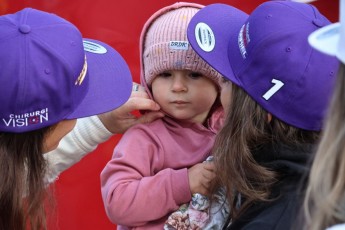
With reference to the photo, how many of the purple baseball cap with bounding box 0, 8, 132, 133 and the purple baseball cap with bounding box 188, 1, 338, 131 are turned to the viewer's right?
1

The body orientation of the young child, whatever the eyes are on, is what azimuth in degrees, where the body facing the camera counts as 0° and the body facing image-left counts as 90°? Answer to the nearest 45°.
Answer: approximately 315°

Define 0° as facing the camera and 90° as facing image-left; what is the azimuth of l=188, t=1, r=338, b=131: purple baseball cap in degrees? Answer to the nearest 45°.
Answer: approximately 90°

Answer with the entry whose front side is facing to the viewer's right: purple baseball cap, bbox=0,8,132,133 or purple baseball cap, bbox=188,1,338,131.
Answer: purple baseball cap, bbox=0,8,132,133

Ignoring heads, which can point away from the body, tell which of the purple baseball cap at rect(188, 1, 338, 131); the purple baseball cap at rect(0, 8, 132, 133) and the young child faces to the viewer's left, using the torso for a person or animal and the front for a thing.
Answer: the purple baseball cap at rect(188, 1, 338, 131)

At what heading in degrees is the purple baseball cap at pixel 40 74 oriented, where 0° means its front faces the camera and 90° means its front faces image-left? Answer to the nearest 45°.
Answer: approximately 270°

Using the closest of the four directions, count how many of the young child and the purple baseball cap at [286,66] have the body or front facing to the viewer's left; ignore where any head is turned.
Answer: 1

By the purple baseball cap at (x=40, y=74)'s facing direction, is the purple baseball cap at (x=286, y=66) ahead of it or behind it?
ahead

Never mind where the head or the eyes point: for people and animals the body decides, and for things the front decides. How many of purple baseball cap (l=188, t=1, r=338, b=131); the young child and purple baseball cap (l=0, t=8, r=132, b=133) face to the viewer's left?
1

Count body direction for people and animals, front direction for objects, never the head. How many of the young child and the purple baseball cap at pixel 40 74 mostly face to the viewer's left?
0
